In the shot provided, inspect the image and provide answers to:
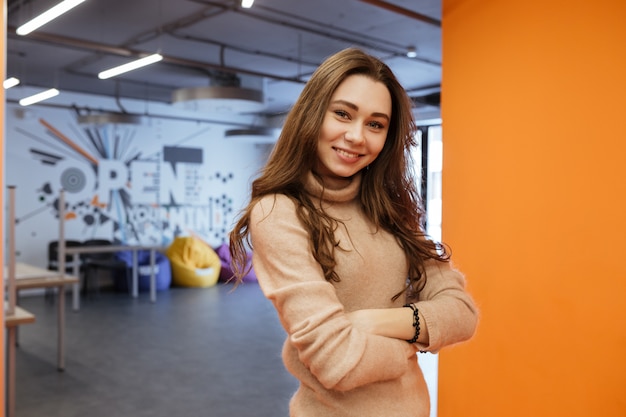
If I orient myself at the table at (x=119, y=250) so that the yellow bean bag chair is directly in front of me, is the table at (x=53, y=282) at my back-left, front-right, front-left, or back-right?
back-right

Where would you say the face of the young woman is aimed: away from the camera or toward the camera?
toward the camera

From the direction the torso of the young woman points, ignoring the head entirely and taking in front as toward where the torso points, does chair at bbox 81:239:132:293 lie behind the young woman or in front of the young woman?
behind

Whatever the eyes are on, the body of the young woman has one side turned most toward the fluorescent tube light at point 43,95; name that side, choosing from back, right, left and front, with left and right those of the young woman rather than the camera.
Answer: back

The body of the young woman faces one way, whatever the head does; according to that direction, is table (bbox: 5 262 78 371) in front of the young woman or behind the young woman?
behind

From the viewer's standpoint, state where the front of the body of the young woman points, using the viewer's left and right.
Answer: facing the viewer and to the right of the viewer

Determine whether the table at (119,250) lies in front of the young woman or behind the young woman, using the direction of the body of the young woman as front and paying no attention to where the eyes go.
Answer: behind

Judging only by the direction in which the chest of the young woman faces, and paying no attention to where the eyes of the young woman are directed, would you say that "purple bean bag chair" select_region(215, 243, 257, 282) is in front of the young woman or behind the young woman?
behind

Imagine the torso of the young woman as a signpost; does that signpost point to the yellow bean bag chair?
no

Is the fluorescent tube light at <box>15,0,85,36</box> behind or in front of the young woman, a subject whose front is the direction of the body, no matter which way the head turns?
behind
